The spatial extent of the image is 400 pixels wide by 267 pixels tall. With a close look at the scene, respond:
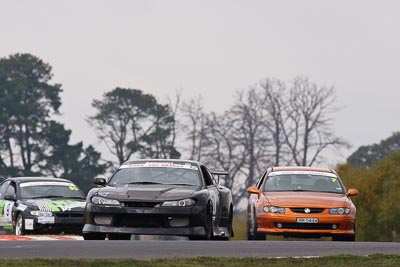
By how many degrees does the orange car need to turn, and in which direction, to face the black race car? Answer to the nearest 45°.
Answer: approximately 45° to its right

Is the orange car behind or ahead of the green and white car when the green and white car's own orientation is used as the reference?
ahead

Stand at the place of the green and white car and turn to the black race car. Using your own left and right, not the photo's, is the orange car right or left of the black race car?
left

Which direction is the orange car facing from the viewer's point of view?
toward the camera

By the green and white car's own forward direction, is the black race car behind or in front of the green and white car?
in front

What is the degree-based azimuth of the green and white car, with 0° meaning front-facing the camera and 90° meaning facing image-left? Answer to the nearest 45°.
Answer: approximately 315°

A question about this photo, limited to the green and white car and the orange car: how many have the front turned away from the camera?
0

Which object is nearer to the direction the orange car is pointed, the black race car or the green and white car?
the black race car

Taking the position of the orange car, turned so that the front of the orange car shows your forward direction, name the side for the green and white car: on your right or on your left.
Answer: on your right
